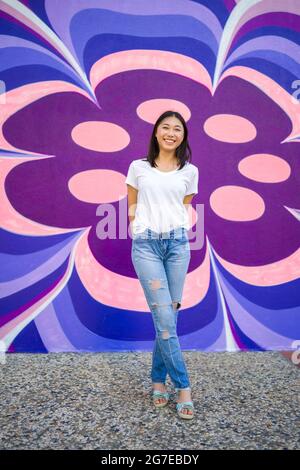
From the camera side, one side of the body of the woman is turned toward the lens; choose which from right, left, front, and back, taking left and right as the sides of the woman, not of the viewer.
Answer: front
